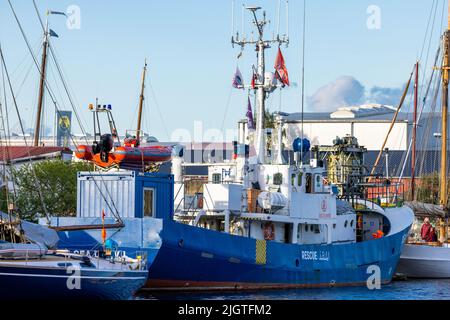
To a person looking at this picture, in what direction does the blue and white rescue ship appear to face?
facing away from the viewer and to the right of the viewer
